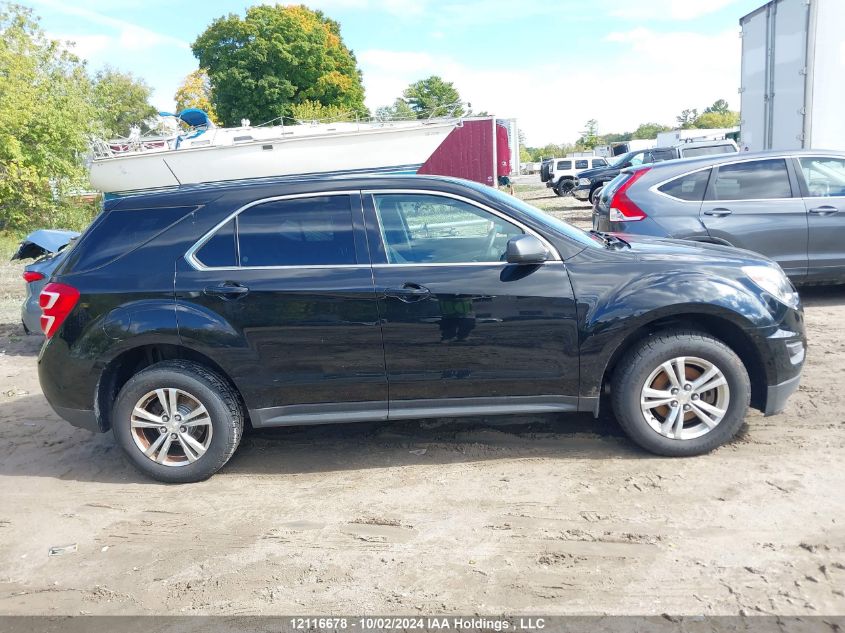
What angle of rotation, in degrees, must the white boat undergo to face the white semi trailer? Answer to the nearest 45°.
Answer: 0° — it already faces it

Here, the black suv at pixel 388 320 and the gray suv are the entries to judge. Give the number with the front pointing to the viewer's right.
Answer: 2

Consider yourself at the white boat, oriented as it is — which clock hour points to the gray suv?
The gray suv is roughly at 2 o'clock from the white boat.

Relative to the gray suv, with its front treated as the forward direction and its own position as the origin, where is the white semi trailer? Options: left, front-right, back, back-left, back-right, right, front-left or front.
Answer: left

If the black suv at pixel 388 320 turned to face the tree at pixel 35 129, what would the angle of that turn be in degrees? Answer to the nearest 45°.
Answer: approximately 135° to its left

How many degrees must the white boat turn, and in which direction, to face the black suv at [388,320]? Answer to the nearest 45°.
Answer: approximately 90° to its right

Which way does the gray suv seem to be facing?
to the viewer's right

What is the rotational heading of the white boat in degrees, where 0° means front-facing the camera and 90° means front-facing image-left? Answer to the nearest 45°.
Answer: approximately 270°

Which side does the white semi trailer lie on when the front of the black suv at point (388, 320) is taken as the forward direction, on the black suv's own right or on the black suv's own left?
on the black suv's own left

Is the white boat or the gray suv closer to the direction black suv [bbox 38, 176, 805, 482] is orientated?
the gray suv

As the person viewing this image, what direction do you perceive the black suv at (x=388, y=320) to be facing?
facing to the right of the viewer

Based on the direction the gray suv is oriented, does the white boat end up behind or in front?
behind
